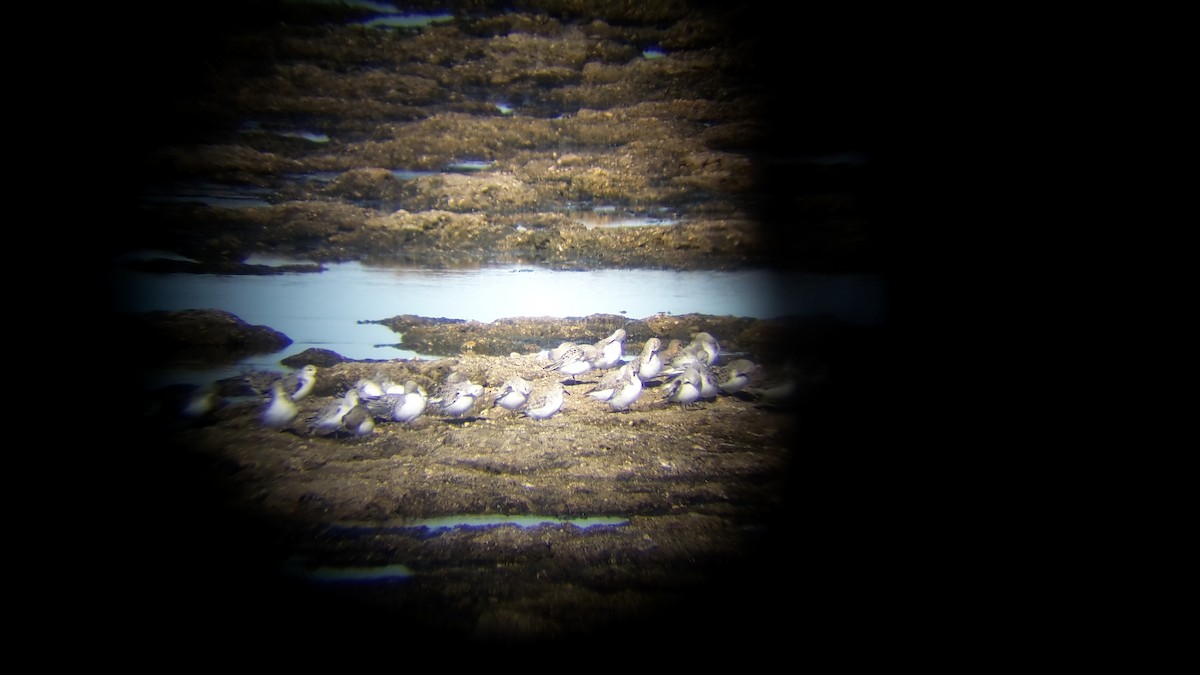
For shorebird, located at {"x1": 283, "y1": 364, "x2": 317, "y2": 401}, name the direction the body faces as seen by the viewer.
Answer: to the viewer's right

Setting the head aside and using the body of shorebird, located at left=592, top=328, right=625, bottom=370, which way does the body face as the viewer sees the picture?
to the viewer's right

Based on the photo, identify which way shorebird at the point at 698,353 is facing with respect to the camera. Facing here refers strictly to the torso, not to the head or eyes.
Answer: to the viewer's right

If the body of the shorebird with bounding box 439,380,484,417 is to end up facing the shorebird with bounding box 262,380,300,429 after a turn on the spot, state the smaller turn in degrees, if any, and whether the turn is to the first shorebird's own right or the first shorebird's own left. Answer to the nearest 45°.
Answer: approximately 180°
